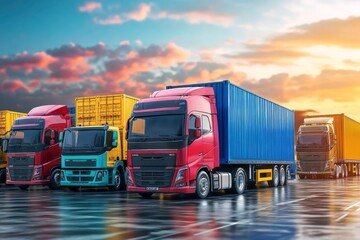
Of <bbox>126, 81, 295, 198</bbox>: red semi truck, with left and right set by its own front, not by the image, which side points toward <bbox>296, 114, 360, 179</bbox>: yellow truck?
back

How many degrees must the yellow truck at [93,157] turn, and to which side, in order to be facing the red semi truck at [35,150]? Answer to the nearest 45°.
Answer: approximately 90° to its right

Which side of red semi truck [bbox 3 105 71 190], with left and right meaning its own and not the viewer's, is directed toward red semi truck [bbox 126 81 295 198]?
left

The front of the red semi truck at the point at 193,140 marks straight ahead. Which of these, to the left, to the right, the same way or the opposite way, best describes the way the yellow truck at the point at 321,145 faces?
the same way

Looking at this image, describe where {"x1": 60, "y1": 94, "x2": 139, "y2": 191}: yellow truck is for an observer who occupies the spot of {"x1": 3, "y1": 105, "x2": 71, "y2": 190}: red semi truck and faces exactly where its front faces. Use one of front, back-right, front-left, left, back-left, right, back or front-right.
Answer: left

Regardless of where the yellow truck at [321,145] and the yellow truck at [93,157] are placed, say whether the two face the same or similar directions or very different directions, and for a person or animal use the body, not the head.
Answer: same or similar directions

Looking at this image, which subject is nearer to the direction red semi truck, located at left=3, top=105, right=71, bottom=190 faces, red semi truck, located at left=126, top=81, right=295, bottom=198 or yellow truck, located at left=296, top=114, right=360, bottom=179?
the red semi truck

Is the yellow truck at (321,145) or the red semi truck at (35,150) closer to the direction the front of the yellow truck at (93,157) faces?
the red semi truck

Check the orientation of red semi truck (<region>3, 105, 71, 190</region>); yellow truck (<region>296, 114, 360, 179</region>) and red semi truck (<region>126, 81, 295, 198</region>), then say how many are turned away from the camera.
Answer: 0

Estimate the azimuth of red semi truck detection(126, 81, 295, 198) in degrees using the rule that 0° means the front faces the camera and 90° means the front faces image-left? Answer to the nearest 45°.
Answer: approximately 45°

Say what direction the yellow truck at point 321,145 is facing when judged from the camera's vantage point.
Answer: facing the viewer and to the left of the viewer

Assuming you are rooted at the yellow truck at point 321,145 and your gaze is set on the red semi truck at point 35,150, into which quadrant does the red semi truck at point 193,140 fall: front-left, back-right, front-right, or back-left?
front-left

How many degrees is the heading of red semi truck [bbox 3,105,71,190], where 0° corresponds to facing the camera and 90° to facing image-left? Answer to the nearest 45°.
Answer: approximately 45°

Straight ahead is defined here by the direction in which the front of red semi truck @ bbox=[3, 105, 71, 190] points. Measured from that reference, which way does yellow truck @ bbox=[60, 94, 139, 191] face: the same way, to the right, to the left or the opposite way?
the same way
